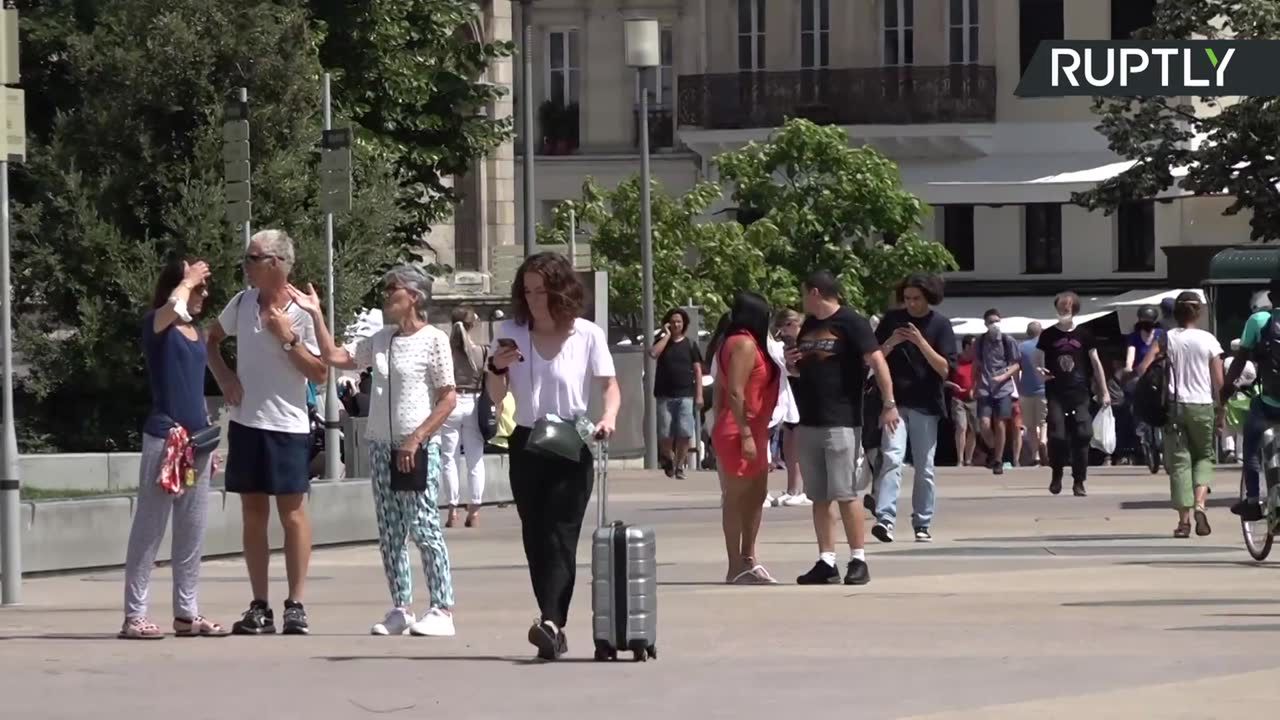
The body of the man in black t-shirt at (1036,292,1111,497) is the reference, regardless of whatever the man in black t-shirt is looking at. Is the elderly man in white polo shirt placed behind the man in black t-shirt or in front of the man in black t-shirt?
in front

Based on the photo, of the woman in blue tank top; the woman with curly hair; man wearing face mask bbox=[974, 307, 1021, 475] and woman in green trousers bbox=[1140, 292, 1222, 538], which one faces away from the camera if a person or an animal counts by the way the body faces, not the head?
the woman in green trousers

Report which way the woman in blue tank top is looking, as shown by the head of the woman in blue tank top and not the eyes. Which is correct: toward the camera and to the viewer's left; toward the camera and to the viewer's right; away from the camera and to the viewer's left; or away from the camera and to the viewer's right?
toward the camera and to the viewer's right

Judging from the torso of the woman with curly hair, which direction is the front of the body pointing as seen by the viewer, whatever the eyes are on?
toward the camera

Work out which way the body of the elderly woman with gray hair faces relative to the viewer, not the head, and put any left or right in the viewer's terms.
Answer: facing the viewer and to the left of the viewer

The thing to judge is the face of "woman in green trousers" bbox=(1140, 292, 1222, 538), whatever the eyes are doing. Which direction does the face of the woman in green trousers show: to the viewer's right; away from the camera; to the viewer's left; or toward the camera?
away from the camera

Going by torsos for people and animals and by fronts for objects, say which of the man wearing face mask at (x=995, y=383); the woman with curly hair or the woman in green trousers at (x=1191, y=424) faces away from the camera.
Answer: the woman in green trousers

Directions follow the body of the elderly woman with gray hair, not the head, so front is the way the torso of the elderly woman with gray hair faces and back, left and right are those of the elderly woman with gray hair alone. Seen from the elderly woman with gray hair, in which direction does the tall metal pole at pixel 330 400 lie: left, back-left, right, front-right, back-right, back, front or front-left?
back-right

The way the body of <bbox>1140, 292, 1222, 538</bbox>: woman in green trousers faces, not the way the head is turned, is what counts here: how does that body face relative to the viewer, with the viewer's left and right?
facing away from the viewer

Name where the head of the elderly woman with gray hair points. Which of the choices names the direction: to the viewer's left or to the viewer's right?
to the viewer's left

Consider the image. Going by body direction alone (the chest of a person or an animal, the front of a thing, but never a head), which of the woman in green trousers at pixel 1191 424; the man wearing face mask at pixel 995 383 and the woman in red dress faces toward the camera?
the man wearing face mask

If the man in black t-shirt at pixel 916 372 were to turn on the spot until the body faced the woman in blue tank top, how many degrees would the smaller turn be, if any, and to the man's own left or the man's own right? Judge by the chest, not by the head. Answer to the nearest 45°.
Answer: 0° — they already face them
